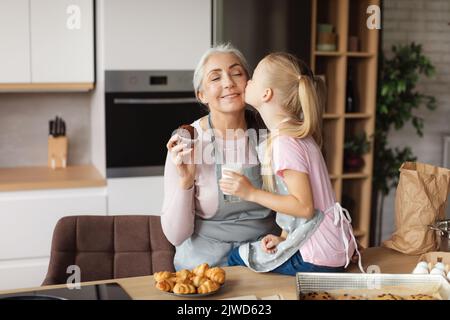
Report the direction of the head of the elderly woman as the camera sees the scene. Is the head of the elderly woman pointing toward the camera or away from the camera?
toward the camera

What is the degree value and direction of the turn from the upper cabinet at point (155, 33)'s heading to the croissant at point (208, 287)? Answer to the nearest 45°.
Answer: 0° — it already faces it

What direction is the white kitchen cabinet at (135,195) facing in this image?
toward the camera

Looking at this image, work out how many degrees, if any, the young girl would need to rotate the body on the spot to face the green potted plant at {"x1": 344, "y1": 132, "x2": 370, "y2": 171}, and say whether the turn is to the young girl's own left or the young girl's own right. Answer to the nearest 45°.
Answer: approximately 90° to the young girl's own right

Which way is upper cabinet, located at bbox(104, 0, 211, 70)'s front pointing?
toward the camera

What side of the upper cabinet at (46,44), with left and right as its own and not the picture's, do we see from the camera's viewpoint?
front

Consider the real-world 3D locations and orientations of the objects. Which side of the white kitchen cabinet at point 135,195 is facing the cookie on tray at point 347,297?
front

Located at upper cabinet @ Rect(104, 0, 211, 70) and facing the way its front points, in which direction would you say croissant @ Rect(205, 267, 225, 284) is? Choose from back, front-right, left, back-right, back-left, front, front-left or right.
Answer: front

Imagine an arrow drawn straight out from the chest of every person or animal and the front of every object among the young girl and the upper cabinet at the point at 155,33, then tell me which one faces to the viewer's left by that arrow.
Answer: the young girl

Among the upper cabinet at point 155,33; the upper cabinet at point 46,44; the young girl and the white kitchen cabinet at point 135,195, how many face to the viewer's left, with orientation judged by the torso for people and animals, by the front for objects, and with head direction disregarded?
1

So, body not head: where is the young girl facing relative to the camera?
to the viewer's left

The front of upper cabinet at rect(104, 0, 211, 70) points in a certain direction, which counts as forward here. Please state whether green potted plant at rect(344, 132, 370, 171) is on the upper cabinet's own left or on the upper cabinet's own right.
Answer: on the upper cabinet's own left

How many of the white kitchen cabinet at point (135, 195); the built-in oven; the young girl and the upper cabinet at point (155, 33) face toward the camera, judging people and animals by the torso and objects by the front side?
3
